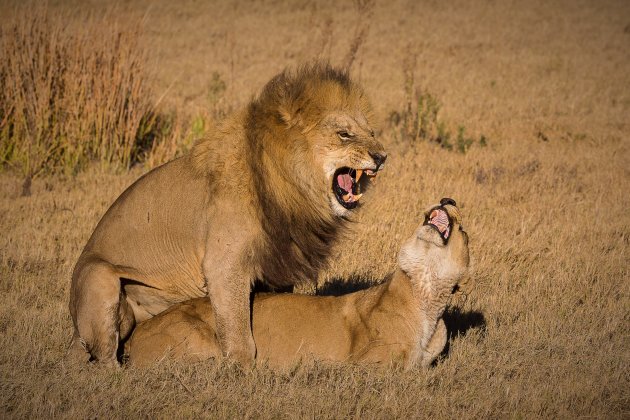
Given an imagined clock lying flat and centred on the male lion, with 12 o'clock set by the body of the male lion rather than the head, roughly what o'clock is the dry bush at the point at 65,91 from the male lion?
The dry bush is roughly at 8 o'clock from the male lion.

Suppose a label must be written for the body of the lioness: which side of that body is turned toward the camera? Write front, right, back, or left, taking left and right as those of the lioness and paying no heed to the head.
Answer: right

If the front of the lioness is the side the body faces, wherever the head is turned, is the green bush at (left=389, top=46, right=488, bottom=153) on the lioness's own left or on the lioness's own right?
on the lioness's own left

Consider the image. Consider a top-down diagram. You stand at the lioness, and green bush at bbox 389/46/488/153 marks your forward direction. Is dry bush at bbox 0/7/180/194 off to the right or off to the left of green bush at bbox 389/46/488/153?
left

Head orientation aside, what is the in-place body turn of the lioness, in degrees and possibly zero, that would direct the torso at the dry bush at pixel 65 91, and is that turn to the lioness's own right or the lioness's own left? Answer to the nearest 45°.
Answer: approximately 135° to the lioness's own left

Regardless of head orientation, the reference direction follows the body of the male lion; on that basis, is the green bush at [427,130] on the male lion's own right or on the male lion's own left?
on the male lion's own left

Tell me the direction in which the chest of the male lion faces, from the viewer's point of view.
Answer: to the viewer's right
